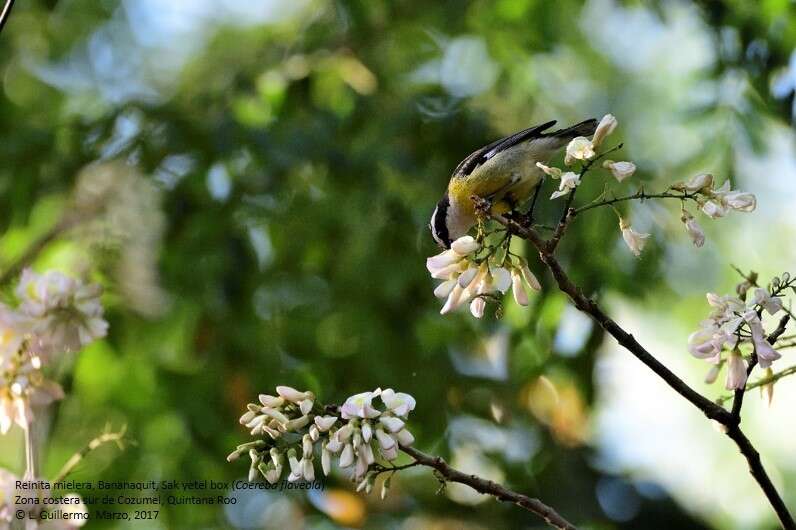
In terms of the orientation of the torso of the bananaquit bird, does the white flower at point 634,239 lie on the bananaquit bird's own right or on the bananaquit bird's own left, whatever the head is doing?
on the bananaquit bird's own left

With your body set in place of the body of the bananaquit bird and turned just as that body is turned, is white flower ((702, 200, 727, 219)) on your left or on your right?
on your left

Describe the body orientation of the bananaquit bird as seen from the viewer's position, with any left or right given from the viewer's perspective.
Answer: facing to the left of the viewer
